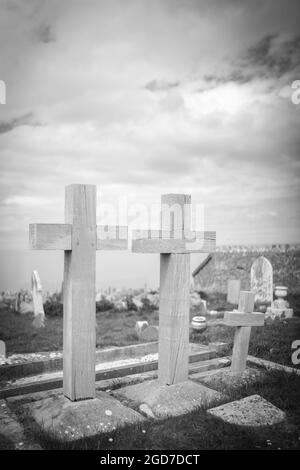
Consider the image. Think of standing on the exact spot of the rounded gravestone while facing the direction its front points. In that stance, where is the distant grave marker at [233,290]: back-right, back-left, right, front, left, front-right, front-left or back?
back-right

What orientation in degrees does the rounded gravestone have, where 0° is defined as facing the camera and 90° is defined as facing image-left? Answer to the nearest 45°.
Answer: approximately 0°

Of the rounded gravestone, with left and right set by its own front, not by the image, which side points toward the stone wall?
back

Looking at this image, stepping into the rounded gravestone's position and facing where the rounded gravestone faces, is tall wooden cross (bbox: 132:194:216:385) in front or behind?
in front

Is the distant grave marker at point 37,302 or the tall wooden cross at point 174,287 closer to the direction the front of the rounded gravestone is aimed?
the tall wooden cross

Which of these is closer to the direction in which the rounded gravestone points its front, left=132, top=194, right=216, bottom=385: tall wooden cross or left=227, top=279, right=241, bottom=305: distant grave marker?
the tall wooden cross

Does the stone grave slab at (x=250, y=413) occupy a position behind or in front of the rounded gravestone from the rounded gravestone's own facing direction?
in front

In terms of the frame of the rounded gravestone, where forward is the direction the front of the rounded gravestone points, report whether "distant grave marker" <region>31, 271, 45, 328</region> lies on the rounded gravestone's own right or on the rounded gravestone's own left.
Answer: on the rounded gravestone's own right
